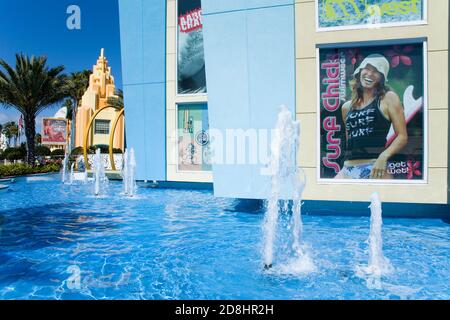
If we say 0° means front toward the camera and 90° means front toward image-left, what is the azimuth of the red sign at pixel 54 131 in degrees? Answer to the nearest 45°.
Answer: approximately 0°

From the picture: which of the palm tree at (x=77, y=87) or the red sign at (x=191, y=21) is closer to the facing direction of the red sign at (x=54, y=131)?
the red sign

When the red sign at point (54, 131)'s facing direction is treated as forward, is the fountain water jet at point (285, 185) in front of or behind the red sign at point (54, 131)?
in front

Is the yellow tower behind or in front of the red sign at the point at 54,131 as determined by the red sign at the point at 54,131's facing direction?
in front

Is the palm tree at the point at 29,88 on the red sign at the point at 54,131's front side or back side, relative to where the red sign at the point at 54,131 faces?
on the front side

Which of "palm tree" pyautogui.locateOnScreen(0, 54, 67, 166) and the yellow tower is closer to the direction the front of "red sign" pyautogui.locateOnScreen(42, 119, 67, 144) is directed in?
the palm tree

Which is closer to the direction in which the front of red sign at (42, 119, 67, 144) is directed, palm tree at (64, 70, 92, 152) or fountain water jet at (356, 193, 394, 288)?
the fountain water jet

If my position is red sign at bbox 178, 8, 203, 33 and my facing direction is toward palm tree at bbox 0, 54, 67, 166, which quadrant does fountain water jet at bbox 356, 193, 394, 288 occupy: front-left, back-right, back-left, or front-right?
back-left
